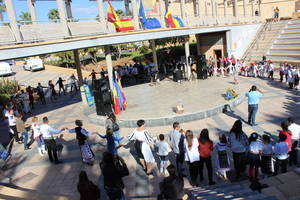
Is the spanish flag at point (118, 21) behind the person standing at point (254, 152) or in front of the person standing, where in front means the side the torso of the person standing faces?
in front

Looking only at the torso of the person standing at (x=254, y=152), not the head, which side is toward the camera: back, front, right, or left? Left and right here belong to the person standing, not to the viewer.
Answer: back

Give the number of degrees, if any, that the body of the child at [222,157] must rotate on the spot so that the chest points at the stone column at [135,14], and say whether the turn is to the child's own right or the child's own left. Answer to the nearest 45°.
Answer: approximately 45° to the child's own left

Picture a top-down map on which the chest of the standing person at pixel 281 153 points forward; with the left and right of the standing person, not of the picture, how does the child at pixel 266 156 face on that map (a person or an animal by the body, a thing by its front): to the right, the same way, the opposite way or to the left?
the same way

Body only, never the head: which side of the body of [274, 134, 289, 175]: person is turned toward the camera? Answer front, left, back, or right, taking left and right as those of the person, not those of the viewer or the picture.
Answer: back

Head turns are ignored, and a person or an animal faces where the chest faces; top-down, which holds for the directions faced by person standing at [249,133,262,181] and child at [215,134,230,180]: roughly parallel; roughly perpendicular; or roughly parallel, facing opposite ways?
roughly parallel

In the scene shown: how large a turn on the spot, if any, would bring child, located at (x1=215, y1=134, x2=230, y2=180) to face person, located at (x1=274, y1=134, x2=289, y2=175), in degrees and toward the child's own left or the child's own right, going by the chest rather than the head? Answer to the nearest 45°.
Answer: approximately 90° to the child's own right

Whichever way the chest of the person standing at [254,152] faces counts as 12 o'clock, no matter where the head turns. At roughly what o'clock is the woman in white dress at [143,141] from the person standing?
The woman in white dress is roughly at 9 o'clock from the person standing.

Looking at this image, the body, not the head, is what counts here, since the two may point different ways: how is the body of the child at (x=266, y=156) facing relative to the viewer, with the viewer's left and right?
facing away from the viewer

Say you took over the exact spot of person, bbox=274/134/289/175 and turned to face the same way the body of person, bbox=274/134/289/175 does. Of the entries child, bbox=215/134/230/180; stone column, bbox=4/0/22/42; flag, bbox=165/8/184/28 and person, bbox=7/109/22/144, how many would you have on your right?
0

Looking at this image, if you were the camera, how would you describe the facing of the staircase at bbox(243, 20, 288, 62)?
facing the viewer and to the left of the viewer

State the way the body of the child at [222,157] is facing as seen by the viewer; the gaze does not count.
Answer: away from the camera

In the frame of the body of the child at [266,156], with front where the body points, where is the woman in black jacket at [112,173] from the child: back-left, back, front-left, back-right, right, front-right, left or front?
back-left
